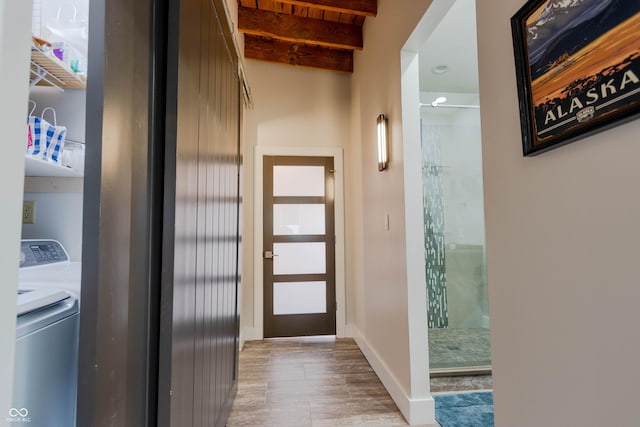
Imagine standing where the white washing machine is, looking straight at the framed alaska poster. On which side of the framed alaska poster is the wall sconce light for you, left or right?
left

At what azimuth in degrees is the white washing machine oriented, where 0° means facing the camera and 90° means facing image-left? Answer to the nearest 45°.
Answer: approximately 315°

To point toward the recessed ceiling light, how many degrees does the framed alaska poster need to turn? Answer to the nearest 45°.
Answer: approximately 90° to its right

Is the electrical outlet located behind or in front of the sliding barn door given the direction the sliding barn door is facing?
behind

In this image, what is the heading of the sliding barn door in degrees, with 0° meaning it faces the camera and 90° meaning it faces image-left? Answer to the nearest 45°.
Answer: approximately 270°

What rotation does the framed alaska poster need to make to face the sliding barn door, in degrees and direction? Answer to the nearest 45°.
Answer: approximately 45° to its right

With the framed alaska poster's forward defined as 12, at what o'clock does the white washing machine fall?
The white washing machine is roughly at 12 o'clock from the framed alaska poster.

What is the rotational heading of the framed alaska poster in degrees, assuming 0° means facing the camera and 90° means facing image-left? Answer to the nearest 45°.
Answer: approximately 45°

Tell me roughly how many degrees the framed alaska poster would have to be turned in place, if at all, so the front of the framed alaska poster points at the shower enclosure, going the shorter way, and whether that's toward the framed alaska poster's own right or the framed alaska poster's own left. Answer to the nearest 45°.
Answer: approximately 90° to the framed alaska poster's own right
